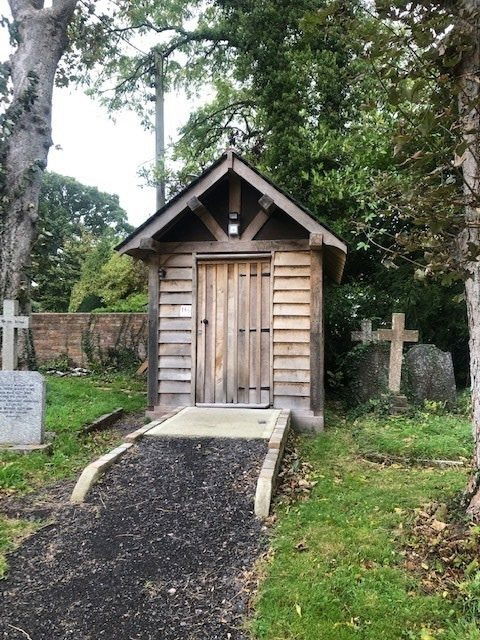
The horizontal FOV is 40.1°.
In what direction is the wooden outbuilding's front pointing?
toward the camera

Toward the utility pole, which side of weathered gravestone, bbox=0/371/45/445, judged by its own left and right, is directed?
back

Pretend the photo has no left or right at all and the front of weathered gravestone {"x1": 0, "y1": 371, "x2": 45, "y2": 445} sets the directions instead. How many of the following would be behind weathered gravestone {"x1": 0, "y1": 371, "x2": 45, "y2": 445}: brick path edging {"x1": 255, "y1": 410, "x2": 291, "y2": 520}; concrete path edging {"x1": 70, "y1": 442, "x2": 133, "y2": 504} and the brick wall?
1

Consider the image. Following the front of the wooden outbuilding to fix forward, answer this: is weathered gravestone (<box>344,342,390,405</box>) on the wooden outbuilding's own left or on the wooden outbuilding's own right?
on the wooden outbuilding's own left

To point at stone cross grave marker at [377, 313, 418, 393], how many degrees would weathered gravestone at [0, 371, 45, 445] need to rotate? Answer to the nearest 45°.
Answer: approximately 90° to its left

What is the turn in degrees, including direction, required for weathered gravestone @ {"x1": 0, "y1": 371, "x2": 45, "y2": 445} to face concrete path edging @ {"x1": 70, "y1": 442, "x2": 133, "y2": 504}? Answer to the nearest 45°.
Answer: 0° — it already faces it

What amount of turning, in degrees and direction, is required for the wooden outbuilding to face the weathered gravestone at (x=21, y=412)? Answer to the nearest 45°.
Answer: approximately 45° to its right

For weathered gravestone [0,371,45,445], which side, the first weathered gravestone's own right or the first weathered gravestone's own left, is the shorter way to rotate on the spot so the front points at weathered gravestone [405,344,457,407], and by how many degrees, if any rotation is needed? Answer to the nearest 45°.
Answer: approximately 90° to the first weathered gravestone's own left

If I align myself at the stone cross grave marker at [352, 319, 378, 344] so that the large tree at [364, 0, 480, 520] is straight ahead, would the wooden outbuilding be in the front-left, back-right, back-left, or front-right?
front-right

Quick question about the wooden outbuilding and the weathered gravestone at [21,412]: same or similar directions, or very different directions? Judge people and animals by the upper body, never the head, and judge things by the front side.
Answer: same or similar directions

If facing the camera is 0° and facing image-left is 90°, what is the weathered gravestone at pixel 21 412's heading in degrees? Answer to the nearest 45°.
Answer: approximately 0°

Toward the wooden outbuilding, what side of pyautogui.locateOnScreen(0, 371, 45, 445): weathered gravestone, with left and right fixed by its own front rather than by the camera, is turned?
left

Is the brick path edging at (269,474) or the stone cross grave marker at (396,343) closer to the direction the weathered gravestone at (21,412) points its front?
the brick path edging

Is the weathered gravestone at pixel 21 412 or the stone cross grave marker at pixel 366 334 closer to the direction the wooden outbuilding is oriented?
the weathered gravestone

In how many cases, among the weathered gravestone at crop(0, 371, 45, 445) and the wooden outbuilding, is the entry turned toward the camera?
2
